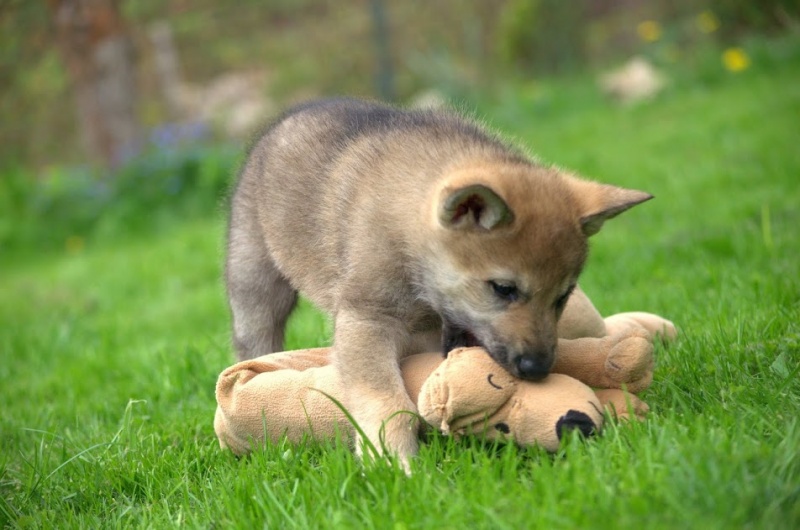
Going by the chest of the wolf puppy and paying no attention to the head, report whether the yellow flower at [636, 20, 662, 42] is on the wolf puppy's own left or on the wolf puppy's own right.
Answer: on the wolf puppy's own left

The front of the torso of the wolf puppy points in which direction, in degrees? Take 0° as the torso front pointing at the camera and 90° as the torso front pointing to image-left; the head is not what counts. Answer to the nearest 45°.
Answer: approximately 315°

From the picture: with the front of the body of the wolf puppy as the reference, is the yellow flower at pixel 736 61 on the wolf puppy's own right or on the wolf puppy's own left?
on the wolf puppy's own left

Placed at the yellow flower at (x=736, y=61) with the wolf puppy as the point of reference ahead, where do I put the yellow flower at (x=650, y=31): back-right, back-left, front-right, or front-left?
back-right

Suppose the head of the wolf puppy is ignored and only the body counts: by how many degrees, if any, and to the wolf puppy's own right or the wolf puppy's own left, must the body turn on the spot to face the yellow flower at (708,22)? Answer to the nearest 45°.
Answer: approximately 135° to the wolf puppy's own left
